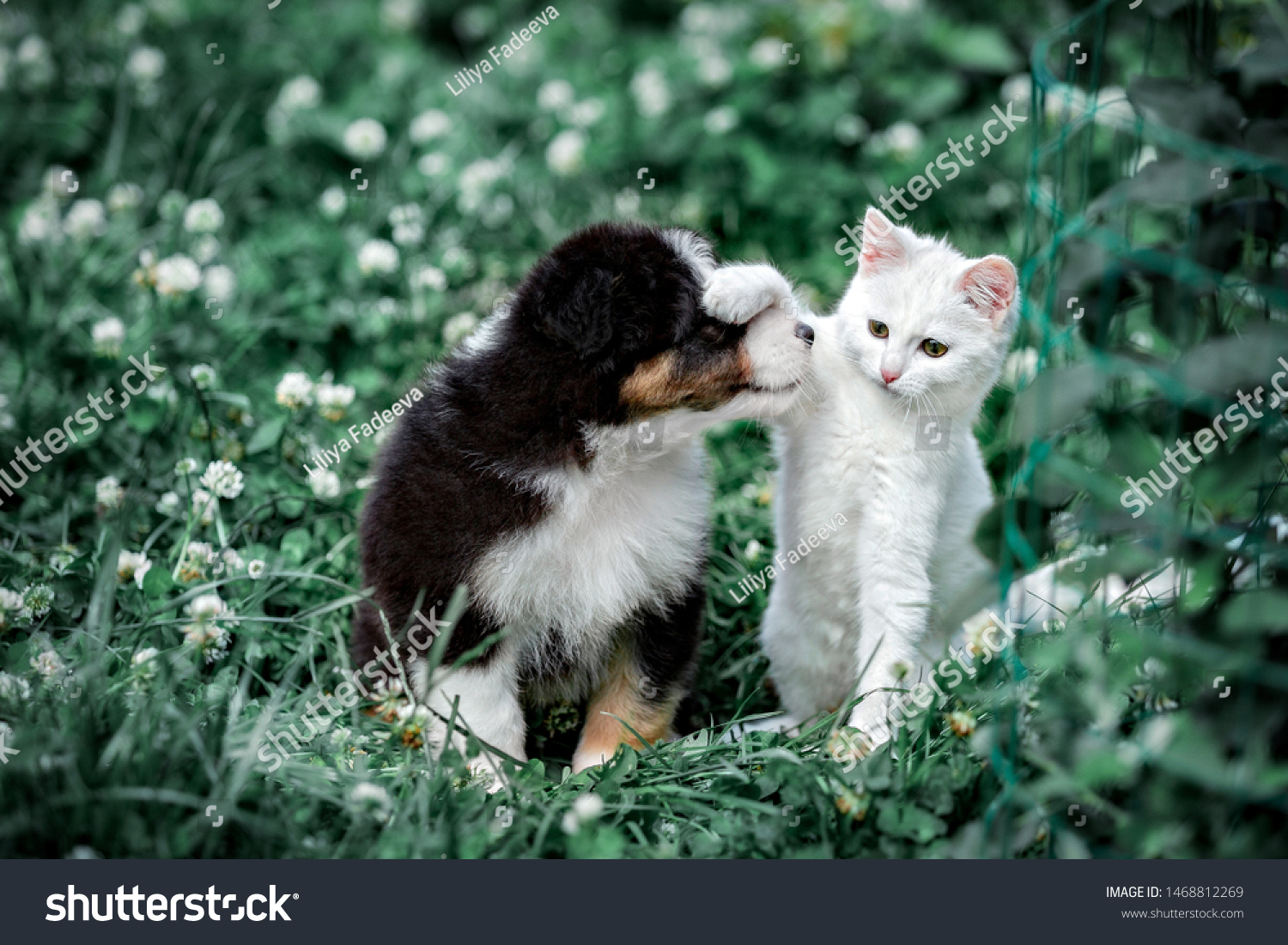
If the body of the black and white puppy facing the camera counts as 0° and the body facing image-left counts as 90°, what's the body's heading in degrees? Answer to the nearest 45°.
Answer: approximately 315°

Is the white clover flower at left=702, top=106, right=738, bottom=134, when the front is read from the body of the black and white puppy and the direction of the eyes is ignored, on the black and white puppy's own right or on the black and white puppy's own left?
on the black and white puppy's own left

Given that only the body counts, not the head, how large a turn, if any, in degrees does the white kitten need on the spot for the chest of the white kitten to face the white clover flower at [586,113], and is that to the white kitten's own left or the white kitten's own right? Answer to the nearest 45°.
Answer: approximately 180°

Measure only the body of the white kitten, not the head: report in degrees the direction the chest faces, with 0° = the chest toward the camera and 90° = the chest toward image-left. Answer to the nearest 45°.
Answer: approximately 0°

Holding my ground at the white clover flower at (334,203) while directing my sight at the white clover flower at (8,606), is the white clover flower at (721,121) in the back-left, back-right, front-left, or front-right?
back-left

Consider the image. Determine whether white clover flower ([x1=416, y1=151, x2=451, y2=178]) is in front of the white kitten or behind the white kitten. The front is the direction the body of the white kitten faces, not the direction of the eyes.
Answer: behind
